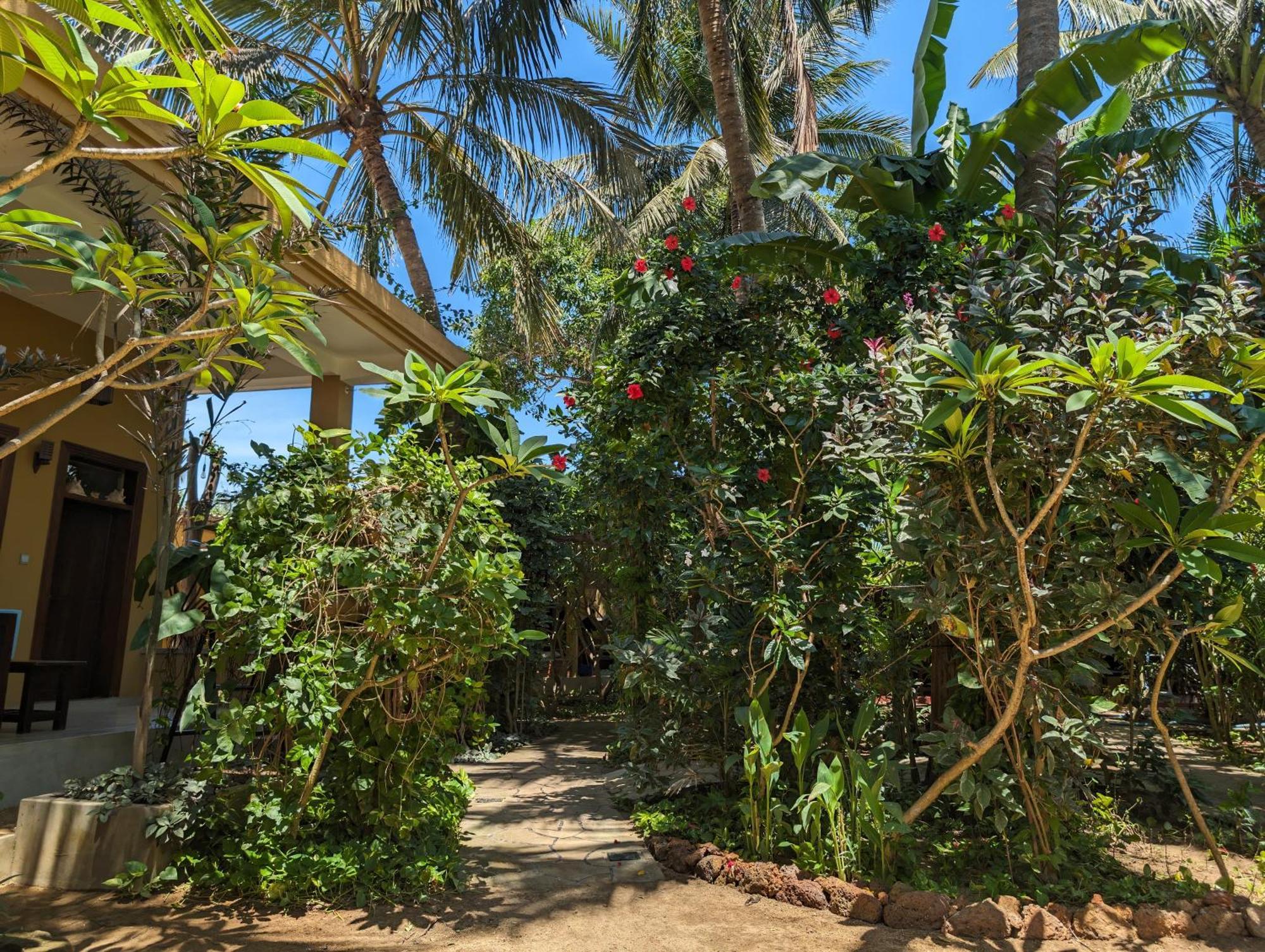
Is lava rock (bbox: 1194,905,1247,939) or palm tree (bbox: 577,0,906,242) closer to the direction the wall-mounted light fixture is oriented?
the lava rock

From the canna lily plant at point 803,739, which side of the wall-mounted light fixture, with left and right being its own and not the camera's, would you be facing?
front

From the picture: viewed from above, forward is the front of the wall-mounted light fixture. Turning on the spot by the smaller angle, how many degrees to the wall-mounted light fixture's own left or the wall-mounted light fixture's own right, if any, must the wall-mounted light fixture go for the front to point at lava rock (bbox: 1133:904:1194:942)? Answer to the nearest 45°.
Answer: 0° — it already faces it

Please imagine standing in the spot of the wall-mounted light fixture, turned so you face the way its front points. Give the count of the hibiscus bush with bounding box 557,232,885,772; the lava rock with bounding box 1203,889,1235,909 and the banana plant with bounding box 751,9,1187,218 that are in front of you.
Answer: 3

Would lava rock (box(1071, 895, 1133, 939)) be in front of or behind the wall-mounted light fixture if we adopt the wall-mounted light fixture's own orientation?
in front

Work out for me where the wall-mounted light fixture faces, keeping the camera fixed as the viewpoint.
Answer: facing the viewer and to the right of the viewer

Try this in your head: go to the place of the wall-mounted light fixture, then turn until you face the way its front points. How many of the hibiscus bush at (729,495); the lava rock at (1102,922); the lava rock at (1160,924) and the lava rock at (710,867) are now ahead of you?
4

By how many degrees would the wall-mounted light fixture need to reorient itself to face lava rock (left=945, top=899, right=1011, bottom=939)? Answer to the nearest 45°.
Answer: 0° — it already faces it

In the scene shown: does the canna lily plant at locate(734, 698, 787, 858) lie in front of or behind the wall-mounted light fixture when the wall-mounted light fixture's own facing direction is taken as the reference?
in front

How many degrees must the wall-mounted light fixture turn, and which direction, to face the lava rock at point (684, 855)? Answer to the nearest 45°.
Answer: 0° — it already faces it

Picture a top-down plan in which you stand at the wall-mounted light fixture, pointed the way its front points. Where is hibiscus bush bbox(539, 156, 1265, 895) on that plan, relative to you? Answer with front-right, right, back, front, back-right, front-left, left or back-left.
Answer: front

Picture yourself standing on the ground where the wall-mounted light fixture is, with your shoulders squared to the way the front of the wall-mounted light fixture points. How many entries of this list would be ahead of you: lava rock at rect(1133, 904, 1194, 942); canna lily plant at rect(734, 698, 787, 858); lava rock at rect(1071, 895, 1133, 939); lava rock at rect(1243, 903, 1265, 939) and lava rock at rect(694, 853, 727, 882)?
5

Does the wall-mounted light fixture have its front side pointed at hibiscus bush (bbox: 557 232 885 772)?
yes

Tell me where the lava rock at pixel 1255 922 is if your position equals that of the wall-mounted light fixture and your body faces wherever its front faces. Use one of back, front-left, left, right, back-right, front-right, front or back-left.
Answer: front
